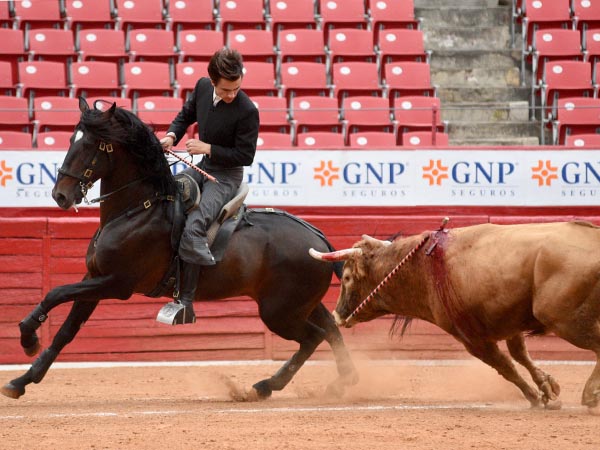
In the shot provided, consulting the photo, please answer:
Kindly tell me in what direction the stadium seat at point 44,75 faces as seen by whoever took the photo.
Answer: facing the viewer

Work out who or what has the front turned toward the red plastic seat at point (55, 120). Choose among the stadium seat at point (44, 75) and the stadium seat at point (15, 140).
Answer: the stadium seat at point (44, 75)

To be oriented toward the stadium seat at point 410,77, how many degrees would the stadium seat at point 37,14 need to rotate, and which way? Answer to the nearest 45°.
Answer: approximately 90° to its left

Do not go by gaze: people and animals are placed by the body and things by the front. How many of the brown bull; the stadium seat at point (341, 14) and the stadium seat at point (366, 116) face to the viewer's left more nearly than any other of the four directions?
1

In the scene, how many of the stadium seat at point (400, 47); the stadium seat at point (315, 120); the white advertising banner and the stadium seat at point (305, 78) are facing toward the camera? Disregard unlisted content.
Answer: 4

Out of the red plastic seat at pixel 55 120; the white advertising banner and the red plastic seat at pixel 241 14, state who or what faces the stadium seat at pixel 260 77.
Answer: the red plastic seat at pixel 241 14

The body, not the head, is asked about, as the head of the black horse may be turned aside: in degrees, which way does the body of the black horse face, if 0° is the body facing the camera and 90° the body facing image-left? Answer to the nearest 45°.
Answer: approximately 90°

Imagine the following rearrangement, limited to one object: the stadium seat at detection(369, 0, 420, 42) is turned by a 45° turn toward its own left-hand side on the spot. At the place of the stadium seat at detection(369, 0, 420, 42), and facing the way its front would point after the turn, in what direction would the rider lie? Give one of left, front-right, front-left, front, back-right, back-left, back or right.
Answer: front-right

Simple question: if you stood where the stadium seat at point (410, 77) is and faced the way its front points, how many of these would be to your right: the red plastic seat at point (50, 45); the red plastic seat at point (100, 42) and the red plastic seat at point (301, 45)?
3

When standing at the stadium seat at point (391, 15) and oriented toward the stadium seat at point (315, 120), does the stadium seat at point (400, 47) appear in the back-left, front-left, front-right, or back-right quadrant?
front-left

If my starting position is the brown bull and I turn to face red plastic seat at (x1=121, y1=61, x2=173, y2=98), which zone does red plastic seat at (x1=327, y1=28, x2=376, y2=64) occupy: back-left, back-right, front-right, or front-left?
front-right

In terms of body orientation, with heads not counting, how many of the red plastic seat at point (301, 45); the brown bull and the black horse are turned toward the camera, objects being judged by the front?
1

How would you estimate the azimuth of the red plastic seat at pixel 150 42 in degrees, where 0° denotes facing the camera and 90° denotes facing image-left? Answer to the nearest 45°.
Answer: approximately 0°

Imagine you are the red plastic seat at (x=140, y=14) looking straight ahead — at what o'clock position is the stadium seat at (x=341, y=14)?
The stadium seat is roughly at 9 o'clock from the red plastic seat.

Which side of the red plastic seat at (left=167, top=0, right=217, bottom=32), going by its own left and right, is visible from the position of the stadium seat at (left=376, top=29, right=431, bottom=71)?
left

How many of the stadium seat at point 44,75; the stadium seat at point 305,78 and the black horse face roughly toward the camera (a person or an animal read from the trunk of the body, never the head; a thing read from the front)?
2

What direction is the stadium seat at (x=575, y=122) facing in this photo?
toward the camera

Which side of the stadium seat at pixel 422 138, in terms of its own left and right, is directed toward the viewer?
front

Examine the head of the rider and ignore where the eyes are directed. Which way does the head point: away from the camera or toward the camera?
toward the camera

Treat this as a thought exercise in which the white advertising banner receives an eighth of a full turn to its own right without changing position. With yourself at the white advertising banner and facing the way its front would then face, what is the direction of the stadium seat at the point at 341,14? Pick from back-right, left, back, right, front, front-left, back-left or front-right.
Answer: back-right
